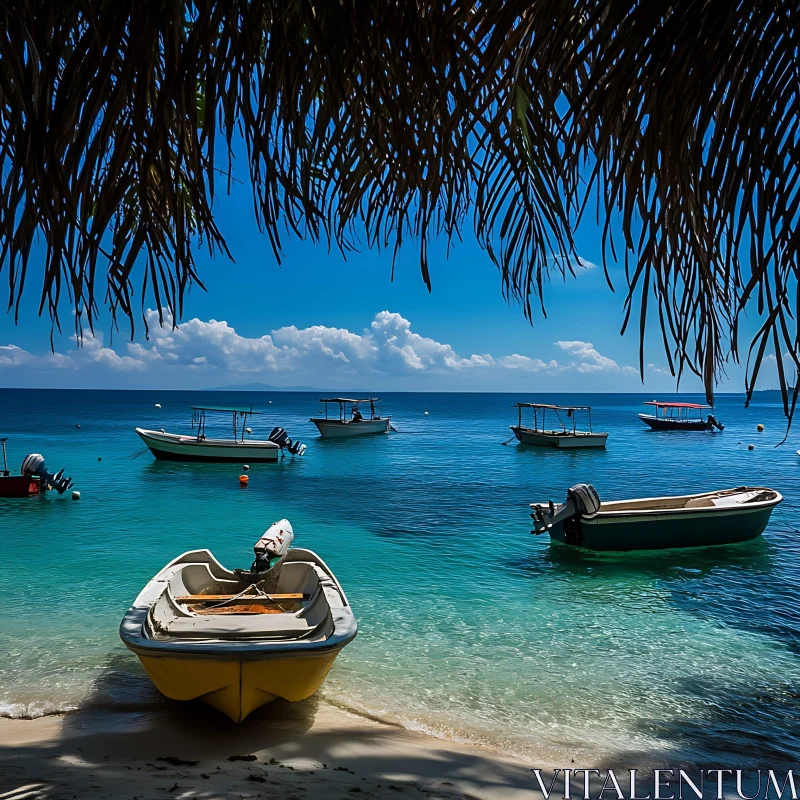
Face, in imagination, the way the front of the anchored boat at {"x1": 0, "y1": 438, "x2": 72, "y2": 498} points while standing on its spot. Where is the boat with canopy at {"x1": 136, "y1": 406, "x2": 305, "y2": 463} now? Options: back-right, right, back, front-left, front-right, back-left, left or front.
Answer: back-right

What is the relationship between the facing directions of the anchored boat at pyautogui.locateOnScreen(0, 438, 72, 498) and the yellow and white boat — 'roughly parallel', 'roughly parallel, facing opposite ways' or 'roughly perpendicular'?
roughly perpendicular

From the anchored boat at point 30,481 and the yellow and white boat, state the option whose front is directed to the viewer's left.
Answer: the anchored boat

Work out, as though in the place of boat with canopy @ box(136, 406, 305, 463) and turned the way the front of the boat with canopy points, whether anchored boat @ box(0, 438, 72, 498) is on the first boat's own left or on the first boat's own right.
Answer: on the first boat's own left

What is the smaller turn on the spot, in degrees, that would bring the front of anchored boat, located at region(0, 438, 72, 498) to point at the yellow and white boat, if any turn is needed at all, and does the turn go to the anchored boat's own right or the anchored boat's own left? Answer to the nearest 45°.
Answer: approximately 90° to the anchored boat's own left

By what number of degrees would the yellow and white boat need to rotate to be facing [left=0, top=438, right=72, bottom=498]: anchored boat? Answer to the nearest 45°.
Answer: approximately 180°

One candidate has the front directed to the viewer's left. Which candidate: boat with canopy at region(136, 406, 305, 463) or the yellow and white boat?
the boat with canopy

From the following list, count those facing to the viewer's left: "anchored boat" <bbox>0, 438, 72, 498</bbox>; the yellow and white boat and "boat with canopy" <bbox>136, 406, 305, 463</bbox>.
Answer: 2

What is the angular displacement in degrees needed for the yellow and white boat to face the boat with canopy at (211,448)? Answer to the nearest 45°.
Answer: approximately 180°

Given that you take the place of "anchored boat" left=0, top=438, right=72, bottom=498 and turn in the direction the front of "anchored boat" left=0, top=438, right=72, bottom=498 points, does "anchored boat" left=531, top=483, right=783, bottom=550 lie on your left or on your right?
on your left

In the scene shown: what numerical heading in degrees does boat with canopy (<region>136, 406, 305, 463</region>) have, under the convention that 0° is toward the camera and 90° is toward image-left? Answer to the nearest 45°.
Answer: approximately 90°

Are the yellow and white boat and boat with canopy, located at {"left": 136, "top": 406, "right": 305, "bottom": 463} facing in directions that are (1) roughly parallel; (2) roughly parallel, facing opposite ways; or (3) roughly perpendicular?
roughly perpendicular

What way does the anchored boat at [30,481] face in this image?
to the viewer's left
